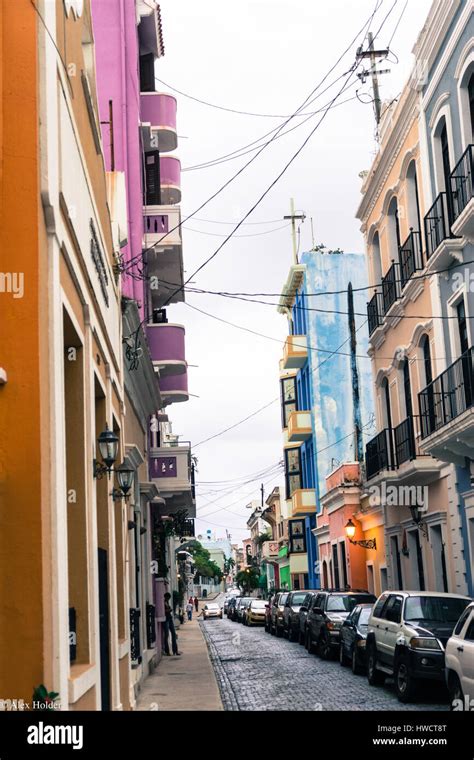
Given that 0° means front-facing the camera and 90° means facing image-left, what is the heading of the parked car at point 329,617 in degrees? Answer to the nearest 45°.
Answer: approximately 315°

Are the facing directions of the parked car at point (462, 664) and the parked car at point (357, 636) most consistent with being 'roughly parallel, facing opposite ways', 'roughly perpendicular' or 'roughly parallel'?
roughly parallel

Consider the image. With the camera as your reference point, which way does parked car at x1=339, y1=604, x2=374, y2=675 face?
facing the viewer and to the right of the viewer

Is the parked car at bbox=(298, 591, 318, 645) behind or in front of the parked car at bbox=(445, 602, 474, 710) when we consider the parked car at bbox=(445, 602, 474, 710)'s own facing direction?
behind

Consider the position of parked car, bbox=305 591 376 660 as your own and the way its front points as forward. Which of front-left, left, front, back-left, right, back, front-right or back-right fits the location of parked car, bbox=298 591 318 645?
back-left

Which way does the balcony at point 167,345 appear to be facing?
to the viewer's right
